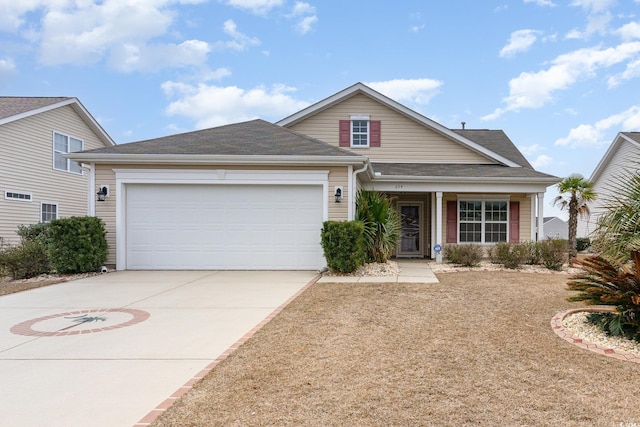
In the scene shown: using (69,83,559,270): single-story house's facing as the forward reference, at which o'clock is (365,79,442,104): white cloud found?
The white cloud is roughly at 7 o'clock from the single-story house.

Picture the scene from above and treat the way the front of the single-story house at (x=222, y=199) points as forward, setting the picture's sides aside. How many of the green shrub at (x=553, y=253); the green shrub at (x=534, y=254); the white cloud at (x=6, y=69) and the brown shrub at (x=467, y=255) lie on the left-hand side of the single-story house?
3

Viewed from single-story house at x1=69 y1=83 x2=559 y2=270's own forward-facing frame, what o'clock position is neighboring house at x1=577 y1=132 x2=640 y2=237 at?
The neighboring house is roughly at 8 o'clock from the single-story house.

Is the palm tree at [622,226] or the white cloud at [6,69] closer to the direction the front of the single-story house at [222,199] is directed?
the palm tree

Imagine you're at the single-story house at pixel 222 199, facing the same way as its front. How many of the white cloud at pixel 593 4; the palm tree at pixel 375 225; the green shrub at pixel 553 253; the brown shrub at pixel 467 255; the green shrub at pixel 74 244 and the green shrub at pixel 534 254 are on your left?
5

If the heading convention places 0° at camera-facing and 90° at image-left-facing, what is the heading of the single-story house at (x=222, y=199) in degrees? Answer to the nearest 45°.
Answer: approximately 0°

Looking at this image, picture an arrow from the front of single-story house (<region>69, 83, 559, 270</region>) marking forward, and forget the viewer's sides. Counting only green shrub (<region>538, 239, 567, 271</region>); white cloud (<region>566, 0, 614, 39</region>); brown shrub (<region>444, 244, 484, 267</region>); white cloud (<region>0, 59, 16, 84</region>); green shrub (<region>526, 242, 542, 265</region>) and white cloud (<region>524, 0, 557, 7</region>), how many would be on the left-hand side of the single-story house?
5

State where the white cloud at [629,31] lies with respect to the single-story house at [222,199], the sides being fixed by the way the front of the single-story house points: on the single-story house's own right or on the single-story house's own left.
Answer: on the single-story house's own left
